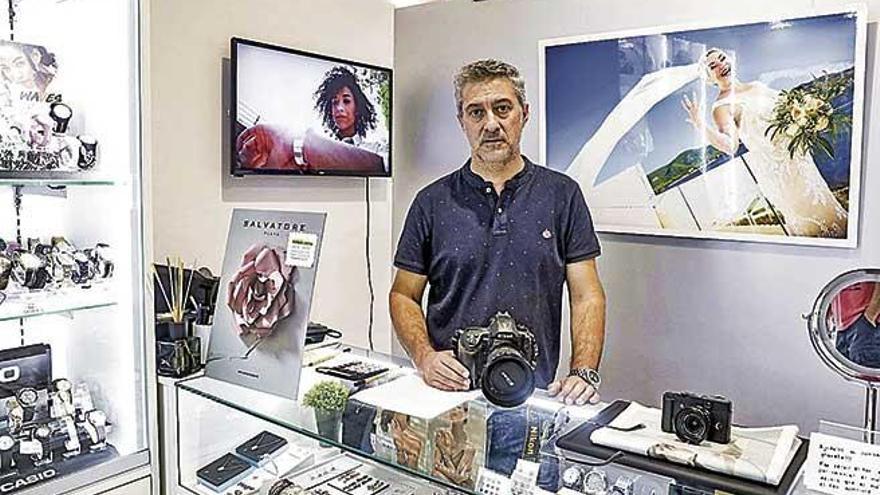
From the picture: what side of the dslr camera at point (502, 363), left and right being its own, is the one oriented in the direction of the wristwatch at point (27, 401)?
right

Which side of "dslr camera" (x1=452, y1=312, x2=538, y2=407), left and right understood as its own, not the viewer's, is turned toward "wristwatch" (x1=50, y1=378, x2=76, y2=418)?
right

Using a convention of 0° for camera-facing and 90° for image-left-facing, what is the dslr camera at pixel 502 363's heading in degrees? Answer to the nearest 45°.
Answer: approximately 0°

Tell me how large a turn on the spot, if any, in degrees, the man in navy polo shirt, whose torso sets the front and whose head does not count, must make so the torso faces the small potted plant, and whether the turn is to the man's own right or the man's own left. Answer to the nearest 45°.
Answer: approximately 45° to the man's own right

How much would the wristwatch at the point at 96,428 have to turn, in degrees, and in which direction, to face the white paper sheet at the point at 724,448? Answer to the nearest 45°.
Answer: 0° — it already faces it

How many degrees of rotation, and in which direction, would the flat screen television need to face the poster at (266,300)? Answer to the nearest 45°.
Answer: approximately 45° to its right

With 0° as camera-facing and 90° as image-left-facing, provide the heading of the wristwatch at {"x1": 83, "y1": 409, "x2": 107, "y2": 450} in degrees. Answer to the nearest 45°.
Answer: approximately 315°
